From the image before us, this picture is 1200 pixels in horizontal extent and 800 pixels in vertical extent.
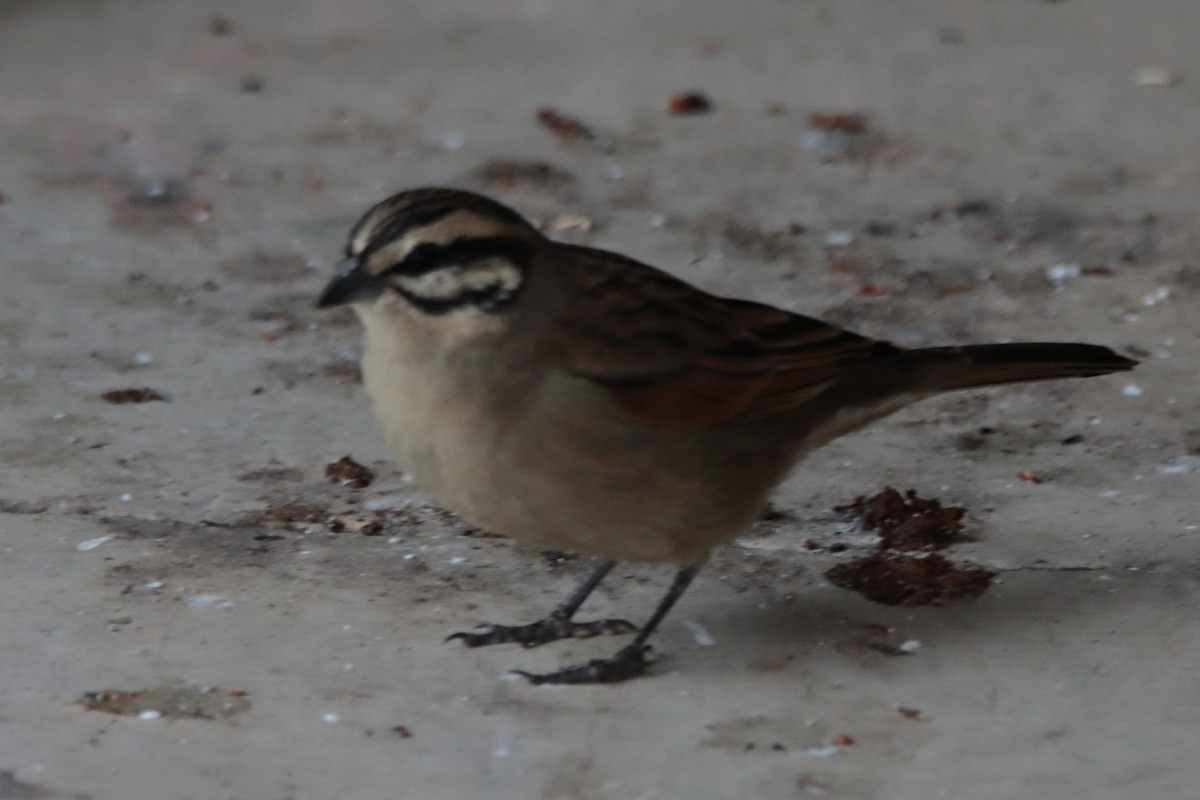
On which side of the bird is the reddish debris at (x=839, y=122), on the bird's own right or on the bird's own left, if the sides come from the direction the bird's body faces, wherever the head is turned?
on the bird's own right

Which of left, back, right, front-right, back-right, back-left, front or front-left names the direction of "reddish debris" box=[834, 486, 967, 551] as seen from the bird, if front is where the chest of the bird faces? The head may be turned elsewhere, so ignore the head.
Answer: back-right

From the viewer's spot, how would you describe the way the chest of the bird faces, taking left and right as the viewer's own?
facing to the left of the viewer

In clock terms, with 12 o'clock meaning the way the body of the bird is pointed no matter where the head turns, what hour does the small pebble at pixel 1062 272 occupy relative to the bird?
The small pebble is roughly at 4 o'clock from the bird.

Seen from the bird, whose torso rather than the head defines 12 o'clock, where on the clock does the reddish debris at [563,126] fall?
The reddish debris is roughly at 3 o'clock from the bird.

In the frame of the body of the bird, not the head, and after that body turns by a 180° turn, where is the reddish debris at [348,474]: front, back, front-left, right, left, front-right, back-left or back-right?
back-left

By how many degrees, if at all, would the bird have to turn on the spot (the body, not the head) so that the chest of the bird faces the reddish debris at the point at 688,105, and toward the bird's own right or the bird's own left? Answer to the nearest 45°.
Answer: approximately 90° to the bird's own right

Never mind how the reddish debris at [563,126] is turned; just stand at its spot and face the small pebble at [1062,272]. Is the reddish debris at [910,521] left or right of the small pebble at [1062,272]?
right
